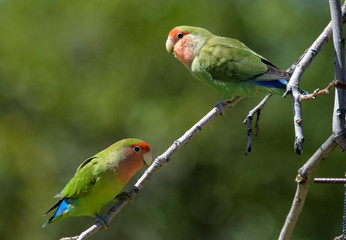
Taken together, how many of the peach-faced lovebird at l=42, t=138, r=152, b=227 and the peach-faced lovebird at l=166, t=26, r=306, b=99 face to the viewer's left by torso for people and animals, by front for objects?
1

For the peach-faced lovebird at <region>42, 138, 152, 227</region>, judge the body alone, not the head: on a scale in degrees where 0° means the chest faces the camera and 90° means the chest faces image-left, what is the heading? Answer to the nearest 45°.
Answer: approximately 270°

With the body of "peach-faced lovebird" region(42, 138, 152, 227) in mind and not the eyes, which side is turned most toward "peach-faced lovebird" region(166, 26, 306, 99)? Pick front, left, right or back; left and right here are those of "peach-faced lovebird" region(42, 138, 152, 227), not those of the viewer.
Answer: front

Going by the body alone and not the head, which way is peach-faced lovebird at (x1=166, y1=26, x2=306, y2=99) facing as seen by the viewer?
to the viewer's left

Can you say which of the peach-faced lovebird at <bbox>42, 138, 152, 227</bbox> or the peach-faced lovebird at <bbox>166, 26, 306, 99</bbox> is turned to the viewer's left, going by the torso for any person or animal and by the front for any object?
the peach-faced lovebird at <bbox>166, 26, 306, 99</bbox>

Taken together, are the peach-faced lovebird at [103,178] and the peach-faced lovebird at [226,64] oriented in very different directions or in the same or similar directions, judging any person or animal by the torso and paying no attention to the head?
very different directions
